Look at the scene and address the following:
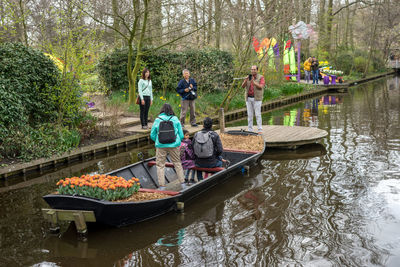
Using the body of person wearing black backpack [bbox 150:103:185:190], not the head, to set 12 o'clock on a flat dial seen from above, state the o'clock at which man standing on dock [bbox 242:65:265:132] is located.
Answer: The man standing on dock is roughly at 1 o'clock from the person wearing black backpack.

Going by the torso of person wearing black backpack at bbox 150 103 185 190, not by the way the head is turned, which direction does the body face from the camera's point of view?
away from the camera

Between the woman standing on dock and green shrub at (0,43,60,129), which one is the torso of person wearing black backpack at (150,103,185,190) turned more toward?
the woman standing on dock

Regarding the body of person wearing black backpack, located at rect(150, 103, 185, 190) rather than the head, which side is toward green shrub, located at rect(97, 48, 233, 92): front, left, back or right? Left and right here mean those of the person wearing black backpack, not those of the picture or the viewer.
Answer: front

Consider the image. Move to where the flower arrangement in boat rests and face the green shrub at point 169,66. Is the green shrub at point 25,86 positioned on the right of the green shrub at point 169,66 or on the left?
left

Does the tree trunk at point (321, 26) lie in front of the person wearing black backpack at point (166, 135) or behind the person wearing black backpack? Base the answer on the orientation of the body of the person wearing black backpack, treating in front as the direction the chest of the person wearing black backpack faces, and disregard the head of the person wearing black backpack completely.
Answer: in front

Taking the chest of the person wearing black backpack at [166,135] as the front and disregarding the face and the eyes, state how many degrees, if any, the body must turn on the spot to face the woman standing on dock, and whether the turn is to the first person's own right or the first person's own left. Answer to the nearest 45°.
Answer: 0° — they already face them

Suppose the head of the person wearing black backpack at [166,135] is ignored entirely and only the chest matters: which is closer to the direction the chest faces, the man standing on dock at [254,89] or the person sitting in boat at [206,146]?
the man standing on dock
